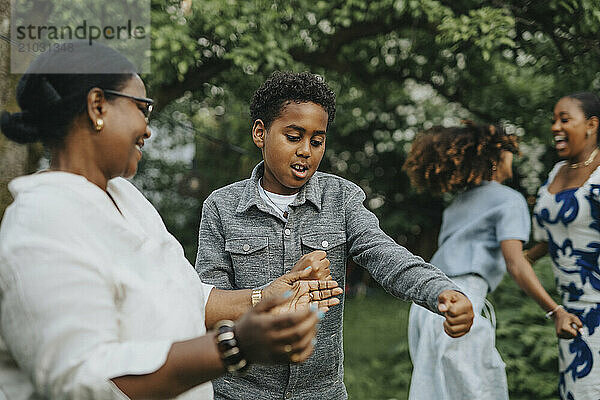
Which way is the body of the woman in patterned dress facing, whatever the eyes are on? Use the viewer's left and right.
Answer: facing the viewer and to the left of the viewer

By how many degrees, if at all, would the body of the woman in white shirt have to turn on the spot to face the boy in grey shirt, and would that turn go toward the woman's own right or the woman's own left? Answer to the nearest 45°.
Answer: approximately 45° to the woman's own left

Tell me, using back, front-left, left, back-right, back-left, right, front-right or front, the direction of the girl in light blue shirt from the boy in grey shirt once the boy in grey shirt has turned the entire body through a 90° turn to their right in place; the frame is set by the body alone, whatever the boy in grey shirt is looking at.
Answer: back-right

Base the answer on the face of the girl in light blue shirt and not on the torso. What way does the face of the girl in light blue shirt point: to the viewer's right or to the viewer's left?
to the viewer's right

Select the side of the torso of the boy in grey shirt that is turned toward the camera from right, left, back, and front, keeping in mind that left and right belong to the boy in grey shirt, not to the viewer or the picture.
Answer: front

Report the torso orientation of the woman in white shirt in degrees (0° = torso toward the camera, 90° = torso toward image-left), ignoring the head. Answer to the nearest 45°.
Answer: approximately 270°

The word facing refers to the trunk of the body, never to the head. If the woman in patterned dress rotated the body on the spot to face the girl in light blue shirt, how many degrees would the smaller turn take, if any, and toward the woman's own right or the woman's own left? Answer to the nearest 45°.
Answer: approximately 45° to the woman's own right

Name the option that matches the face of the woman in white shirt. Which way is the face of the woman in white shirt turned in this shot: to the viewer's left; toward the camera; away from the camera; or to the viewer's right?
to the viewer's right

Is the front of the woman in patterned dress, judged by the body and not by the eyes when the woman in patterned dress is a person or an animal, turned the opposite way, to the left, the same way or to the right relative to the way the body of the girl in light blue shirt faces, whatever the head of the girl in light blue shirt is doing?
the opposite way

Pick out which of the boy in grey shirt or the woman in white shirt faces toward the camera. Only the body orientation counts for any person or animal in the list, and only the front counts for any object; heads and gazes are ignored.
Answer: the boy in grey shirt

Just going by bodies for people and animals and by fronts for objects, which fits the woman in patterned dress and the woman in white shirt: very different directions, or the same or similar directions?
very different directions

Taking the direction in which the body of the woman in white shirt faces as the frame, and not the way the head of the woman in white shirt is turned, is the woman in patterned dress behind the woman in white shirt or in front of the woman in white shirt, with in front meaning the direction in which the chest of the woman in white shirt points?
in front

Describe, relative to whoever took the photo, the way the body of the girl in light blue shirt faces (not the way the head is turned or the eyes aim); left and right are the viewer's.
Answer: facing away from the viewer and to the right of the viewer
